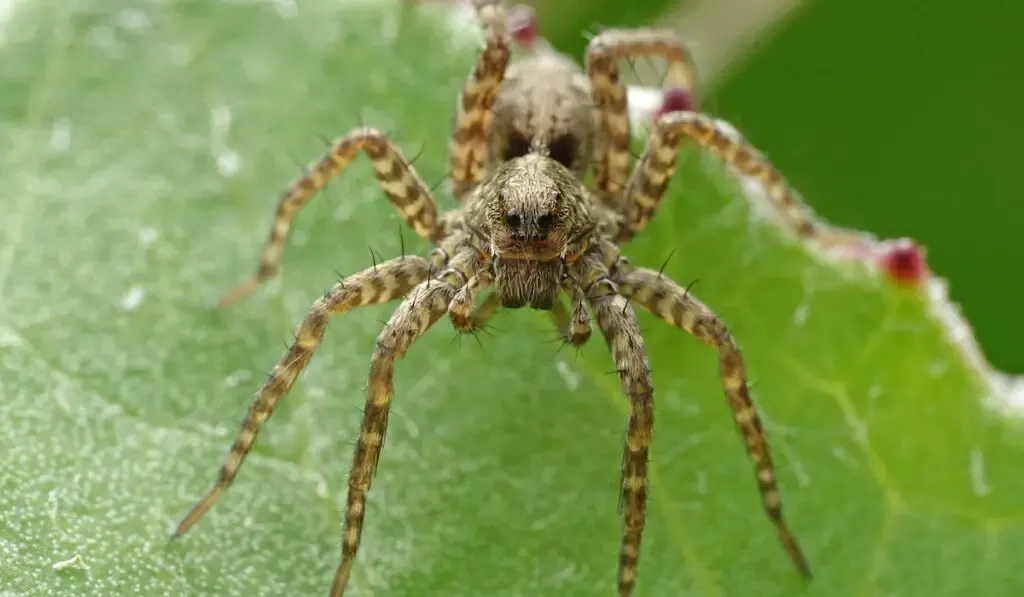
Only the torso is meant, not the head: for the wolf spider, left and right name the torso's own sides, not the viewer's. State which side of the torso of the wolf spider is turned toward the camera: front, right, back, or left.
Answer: front
